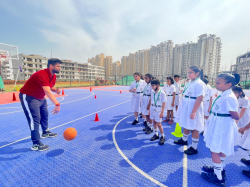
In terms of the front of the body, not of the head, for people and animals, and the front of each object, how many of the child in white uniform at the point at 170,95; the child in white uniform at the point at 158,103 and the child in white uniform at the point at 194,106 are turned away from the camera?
0

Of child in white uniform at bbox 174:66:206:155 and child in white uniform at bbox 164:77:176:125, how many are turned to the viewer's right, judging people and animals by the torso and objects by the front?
0

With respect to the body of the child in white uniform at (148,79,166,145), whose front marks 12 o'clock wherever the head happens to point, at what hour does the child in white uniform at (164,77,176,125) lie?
the child in white uniform at (164,77,176,125) is roughly at 5 o'clock from the child in white uniform at (148,79,166,145).

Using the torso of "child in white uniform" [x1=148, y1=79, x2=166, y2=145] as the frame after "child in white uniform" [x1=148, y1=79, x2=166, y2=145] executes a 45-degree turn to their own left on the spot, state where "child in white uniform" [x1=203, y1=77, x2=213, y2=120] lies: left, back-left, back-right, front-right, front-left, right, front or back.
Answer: back-left

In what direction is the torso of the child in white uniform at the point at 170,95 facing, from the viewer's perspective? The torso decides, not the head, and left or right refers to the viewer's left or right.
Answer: facing the viewer and to the left of the viewer

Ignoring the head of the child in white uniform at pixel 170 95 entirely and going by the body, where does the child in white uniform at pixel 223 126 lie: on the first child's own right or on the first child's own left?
on the first child's own left
